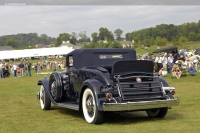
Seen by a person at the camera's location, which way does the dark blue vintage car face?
facing away from the viewer and to the left of the viewer

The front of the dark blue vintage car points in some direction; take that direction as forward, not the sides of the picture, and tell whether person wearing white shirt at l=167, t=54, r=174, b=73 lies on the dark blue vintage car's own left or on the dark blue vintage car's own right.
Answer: on the dark blue vintage car's own right
